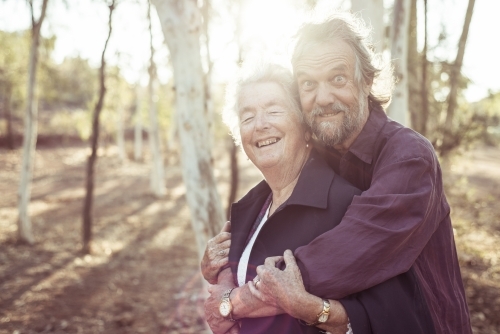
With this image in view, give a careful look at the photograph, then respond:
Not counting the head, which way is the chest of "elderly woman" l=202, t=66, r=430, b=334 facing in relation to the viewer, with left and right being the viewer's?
facing the viewer and to the left of the viewer

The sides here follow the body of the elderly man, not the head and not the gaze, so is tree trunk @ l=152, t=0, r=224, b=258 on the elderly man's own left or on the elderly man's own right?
on the elderly man's own right

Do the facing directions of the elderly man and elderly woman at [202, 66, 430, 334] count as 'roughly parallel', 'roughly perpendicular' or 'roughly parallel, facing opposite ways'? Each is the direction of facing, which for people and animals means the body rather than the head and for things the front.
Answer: roughly parallel

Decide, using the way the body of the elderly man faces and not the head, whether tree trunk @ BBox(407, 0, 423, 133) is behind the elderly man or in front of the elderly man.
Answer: behind

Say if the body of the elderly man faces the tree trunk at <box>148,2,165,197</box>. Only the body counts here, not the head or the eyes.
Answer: no

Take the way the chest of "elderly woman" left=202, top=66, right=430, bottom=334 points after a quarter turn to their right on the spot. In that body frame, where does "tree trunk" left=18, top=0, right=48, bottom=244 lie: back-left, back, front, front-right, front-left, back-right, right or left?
front

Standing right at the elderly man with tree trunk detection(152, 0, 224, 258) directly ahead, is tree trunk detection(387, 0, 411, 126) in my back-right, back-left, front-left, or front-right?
front-right

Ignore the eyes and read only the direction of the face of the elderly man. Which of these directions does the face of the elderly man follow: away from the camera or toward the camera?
toward the camera

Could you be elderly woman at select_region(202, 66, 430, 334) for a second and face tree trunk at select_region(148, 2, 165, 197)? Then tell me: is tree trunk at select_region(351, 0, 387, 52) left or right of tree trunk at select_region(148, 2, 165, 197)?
right

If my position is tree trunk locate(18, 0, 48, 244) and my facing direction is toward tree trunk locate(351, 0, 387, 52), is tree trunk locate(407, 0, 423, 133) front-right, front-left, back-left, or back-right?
front-left

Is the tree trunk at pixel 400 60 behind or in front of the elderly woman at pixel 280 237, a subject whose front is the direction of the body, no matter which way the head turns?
behind

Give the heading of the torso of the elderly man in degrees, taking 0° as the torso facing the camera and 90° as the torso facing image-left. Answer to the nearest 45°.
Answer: approximately 45°

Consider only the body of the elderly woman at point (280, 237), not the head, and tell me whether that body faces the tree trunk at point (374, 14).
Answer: no

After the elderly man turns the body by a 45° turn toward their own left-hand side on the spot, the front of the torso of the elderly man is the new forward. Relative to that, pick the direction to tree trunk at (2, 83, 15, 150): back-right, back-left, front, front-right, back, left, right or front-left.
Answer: back-right
